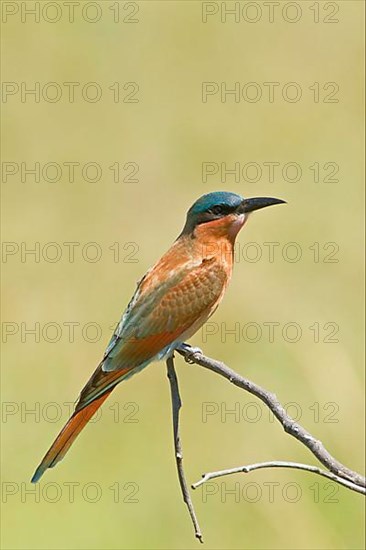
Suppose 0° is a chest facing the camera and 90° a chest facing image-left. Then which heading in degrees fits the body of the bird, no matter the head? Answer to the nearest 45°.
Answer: approximately 270°
